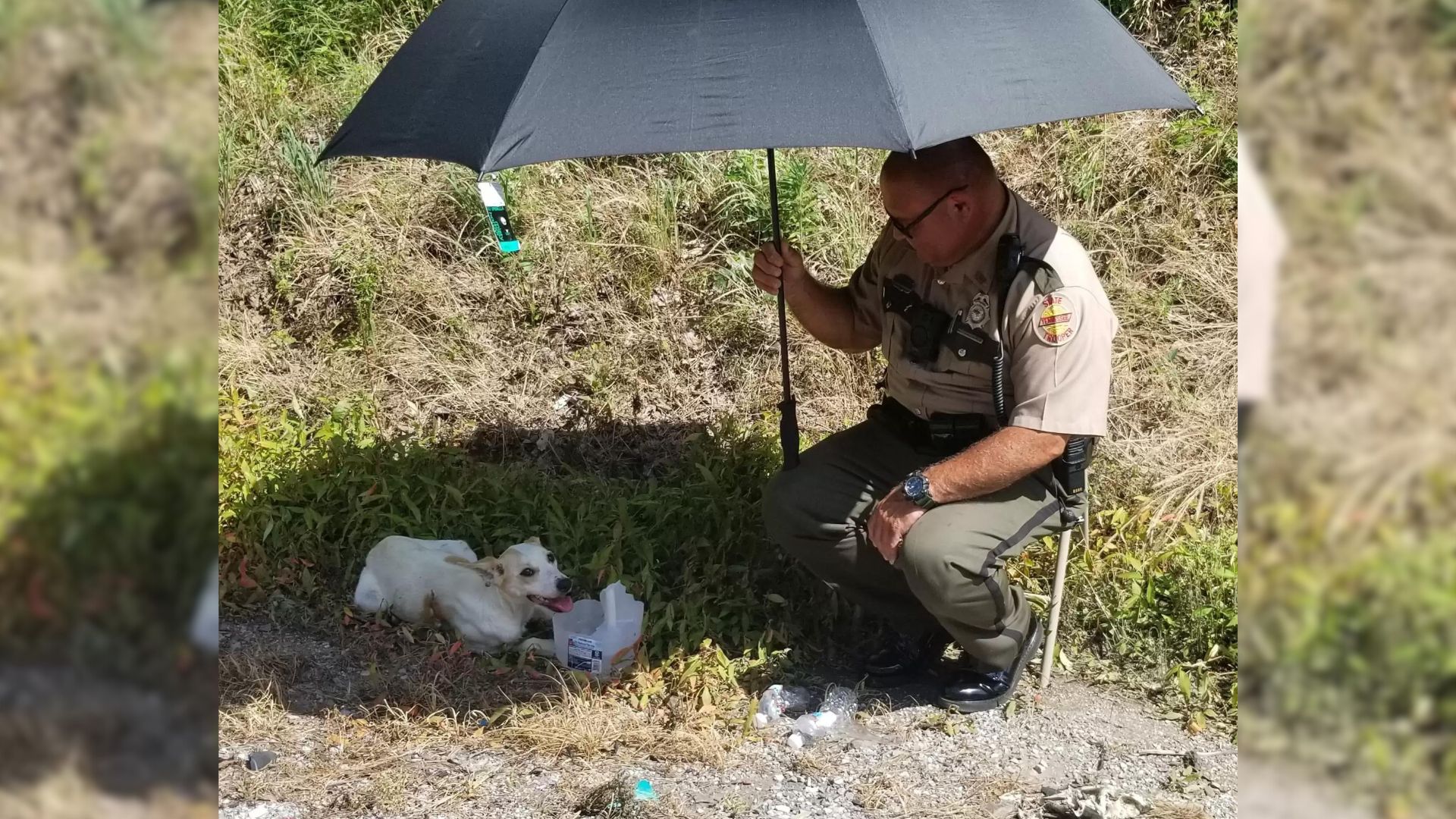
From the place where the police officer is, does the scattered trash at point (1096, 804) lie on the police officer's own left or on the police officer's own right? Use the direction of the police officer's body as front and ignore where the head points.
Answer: on the police officer's own left

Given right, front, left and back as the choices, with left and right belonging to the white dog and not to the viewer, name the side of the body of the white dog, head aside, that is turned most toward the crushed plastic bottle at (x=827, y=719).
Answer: front

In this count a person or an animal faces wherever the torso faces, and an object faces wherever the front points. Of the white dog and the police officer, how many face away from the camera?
0

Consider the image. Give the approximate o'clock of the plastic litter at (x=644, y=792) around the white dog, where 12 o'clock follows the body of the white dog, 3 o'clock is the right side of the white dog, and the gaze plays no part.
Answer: The plastic litter is roughly at 1 o'clock from the white dog.

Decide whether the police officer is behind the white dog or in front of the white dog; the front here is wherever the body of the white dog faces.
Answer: in front

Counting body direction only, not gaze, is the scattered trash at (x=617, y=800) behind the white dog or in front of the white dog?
in front

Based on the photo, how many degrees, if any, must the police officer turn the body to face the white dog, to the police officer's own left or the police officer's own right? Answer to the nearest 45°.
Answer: approximately 45° to the police officer's own right

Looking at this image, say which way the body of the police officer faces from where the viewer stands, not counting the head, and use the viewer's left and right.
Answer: facing the viewer and to the left of the viewer

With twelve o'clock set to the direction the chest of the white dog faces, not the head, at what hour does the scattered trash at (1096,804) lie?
The scattered trash is roughly at 12 o'clock from the white dog.

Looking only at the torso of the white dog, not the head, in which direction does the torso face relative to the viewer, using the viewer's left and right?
facing the viewer and to the right of the viewer

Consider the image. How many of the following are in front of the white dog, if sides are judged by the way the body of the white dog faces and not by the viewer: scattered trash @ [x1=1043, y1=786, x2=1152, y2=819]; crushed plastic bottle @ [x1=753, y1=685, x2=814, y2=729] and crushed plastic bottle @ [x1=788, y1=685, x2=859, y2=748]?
3
